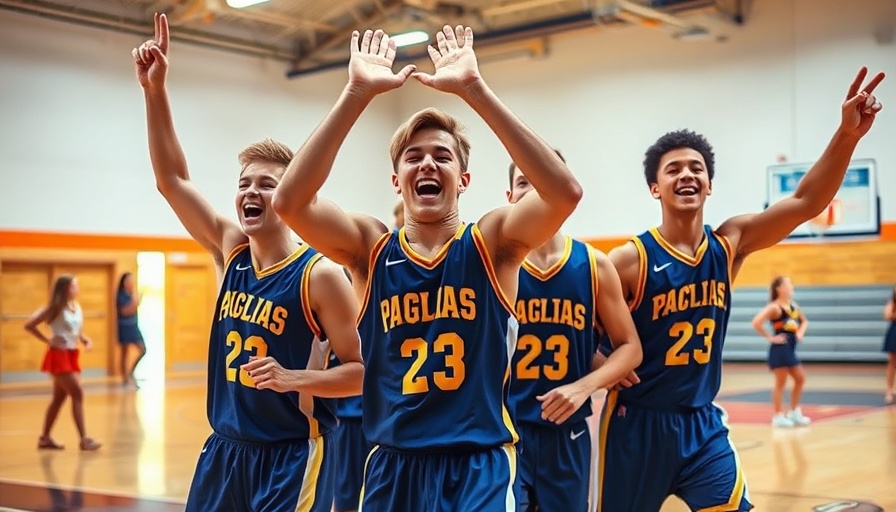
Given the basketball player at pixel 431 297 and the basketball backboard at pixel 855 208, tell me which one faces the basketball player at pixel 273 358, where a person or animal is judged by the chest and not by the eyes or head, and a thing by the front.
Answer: the basketball backboard

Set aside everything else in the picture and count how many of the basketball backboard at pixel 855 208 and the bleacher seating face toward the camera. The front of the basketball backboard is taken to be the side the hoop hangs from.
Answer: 2

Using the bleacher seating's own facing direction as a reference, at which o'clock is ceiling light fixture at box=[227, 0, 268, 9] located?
The ceiling light fixture is roughly at 2 o'clock from the bleacher seating.

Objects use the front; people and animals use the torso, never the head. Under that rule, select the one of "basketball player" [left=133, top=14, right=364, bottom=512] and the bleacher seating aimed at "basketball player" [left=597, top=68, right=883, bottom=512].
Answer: the bleacher seating

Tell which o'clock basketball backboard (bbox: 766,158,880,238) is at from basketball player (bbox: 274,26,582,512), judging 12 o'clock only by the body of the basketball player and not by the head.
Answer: The basketball backboard is roughly at 7 o'clock from the basketball player.

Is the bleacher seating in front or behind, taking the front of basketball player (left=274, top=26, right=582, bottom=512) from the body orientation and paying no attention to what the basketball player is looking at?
behind

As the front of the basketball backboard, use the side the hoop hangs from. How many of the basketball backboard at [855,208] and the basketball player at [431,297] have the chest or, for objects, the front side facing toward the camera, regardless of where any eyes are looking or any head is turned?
2

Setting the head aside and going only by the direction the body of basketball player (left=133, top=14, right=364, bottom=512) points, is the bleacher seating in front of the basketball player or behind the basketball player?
behind
